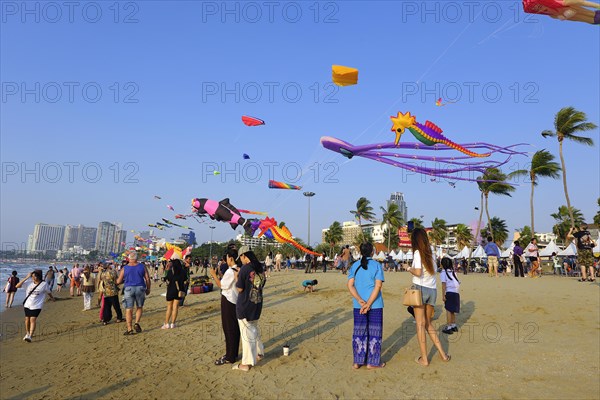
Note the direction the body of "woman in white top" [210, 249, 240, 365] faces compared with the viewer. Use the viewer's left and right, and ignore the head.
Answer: facing to the left of the viewer

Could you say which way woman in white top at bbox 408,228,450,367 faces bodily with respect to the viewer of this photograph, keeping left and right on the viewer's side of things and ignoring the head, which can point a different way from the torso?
facing away from the viewer and to the left of the viewer

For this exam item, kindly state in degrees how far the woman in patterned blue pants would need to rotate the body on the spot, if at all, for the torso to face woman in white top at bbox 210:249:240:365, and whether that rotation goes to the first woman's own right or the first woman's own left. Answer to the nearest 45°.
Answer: approximately 90° to the first woman's own left

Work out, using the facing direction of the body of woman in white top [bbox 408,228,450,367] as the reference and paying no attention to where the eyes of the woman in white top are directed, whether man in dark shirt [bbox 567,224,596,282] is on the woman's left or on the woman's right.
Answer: on the woman's right

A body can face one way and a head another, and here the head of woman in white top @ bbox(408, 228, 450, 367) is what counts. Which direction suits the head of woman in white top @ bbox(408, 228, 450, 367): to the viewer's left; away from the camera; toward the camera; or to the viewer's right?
away from the camera

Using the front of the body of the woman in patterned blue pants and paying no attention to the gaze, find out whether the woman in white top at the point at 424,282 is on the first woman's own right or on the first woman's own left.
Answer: on the first woman's own right

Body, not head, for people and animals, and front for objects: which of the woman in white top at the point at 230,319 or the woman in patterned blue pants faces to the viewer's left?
the woman in white top

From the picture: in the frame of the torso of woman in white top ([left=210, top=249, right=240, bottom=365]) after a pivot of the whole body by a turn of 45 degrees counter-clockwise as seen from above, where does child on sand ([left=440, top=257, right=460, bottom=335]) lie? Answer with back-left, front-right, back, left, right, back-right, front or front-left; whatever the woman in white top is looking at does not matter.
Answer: back-left

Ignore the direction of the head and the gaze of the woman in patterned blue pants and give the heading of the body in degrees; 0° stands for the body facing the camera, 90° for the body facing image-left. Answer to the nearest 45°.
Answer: approximately 180°

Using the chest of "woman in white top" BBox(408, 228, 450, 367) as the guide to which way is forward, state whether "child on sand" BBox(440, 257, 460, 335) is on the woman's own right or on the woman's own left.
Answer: on the woman's own right
